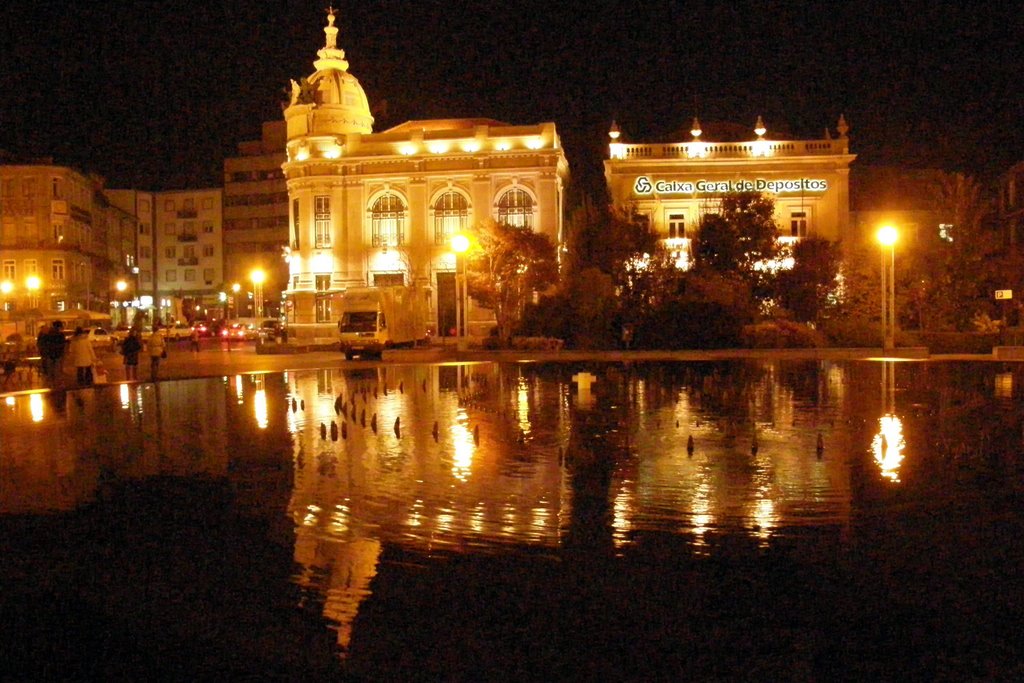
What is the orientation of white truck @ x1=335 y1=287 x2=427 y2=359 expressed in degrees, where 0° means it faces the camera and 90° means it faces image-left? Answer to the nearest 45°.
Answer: approximately 45°

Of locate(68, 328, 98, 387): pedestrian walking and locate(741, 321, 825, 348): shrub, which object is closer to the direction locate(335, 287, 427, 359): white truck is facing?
the pedestrian walking

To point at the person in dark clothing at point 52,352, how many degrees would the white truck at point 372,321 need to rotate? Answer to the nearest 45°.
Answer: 0° — it already faces them

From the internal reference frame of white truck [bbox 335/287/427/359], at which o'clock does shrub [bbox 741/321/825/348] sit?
The shrub is roughly at 8 o'clock from the white truck.

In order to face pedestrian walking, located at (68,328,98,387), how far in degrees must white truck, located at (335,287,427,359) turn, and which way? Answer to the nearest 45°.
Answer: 0° — it already faces them

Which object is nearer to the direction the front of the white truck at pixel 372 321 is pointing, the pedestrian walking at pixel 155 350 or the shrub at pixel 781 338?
the pedestrian walking

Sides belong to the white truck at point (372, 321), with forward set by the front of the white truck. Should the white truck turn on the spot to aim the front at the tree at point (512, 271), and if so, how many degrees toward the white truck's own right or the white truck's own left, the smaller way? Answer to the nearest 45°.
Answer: approximately 180°

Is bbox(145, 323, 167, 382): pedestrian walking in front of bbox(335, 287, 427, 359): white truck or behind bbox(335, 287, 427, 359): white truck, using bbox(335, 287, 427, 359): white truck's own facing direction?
in front
